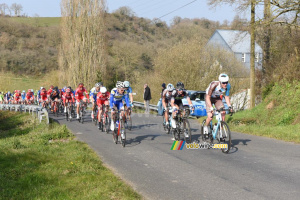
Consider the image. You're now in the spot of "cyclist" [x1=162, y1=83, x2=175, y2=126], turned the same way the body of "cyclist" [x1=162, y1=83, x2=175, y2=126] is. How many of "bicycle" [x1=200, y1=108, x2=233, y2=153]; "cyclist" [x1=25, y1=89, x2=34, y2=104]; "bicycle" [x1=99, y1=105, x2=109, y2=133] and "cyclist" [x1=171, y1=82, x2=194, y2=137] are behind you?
2

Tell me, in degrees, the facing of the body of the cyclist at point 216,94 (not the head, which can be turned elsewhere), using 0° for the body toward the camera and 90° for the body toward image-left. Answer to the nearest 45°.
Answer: approximately 315°

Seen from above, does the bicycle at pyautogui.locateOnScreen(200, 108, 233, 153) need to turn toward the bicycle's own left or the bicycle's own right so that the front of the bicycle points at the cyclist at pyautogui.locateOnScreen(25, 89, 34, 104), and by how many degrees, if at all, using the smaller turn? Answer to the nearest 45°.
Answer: approximately 180°

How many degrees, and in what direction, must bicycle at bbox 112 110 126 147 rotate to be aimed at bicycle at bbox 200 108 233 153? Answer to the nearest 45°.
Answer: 0° — it already faces it

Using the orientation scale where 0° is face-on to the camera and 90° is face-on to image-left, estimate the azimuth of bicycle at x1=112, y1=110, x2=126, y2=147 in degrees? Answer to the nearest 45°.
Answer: approximately 315°

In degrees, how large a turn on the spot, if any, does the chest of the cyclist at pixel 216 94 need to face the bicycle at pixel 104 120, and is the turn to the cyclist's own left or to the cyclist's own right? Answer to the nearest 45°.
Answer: approximately 180°
